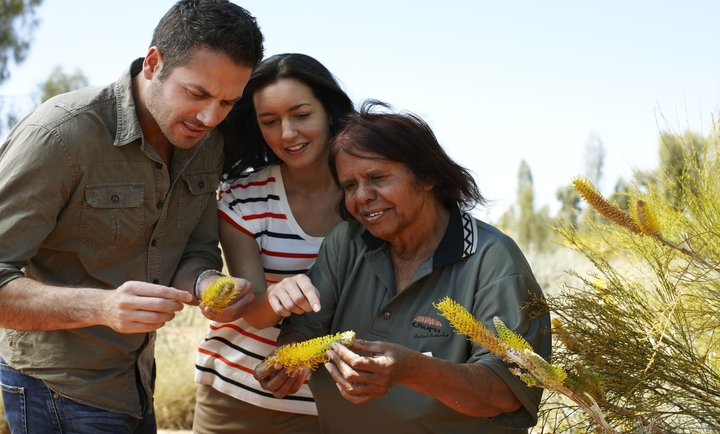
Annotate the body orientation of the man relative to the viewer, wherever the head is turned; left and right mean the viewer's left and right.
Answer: facing the viewer and to the right of the viewer

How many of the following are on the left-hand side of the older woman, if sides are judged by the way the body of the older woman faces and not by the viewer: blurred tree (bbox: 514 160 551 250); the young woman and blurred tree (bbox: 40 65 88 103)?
0

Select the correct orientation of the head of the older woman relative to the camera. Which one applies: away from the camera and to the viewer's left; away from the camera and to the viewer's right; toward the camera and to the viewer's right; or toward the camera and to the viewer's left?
toward the camera and to the viewer's left

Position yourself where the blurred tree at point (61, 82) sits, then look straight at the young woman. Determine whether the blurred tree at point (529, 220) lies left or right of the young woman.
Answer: left

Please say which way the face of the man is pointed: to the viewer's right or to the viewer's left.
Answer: to the viewer's right

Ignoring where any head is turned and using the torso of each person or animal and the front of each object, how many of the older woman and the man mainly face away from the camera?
0

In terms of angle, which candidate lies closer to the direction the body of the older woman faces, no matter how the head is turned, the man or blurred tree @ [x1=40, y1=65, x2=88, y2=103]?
the man

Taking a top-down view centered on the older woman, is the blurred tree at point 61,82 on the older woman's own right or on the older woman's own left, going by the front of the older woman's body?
on the older woman's own right

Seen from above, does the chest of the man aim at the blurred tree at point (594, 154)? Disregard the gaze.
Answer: no

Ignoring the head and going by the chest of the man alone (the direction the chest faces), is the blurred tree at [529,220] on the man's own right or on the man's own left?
on the man's own left

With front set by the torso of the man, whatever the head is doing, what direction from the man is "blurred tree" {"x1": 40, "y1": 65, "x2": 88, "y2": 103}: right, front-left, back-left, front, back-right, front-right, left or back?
back-left

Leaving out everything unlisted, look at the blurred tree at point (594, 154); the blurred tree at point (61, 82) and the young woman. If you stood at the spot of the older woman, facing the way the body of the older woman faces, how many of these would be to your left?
0

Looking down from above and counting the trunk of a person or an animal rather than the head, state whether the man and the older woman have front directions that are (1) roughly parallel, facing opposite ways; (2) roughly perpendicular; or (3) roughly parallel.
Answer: roughly perpendicular

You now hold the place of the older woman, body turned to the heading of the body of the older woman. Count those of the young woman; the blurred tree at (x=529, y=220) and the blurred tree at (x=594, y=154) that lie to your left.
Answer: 0

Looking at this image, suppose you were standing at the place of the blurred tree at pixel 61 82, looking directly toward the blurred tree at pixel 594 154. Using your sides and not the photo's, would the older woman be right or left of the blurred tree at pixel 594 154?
right

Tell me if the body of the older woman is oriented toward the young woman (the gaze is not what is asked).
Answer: no

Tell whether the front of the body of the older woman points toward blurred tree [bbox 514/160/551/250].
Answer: no

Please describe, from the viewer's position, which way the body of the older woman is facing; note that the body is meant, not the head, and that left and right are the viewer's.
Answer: facing the viewer and to the left of the viewer
